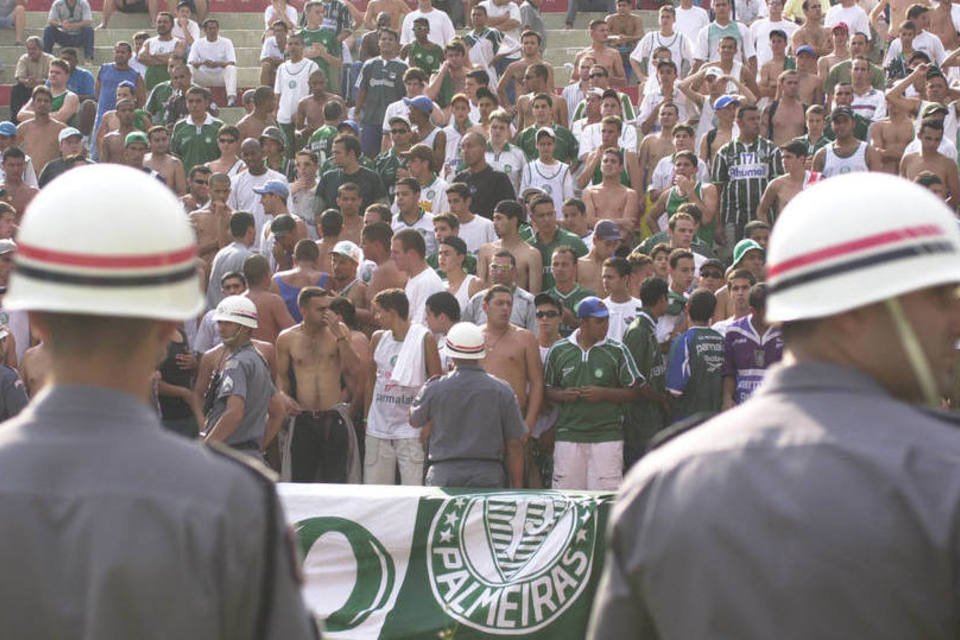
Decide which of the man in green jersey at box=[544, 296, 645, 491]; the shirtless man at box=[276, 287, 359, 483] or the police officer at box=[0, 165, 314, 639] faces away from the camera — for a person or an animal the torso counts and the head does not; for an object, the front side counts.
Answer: the police officer

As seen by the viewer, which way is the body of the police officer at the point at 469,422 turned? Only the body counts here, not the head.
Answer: away from the camera

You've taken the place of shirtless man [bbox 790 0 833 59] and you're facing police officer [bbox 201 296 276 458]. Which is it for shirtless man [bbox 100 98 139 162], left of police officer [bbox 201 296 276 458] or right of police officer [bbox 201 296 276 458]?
right

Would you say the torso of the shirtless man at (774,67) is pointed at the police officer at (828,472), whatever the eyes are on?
yes

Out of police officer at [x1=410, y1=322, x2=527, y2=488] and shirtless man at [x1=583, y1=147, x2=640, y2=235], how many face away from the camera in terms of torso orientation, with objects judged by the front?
1

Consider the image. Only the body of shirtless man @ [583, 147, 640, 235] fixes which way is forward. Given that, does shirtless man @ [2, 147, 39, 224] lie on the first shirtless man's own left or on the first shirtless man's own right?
on the first shirtless man's own right

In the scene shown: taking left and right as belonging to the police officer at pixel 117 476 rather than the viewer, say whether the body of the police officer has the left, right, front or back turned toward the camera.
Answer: back

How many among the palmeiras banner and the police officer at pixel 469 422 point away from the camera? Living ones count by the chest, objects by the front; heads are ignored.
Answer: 1

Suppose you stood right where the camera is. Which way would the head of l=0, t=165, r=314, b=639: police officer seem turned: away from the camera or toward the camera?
away from the camera
